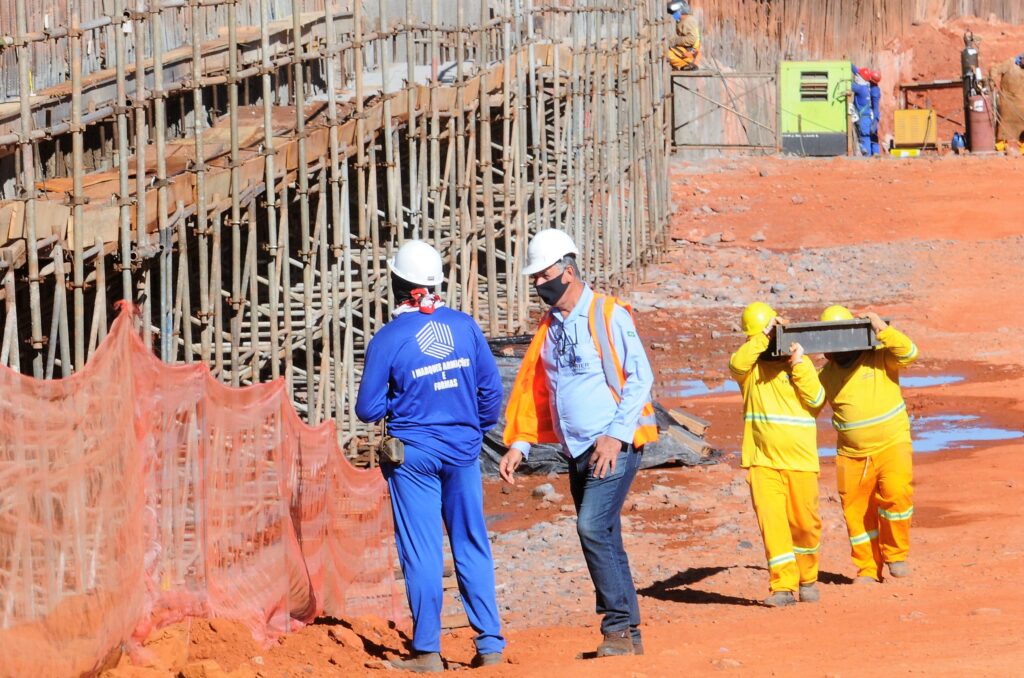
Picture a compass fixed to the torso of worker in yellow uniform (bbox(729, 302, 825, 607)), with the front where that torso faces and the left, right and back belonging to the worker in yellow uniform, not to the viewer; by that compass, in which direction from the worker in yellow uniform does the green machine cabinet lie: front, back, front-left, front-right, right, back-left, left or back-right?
back

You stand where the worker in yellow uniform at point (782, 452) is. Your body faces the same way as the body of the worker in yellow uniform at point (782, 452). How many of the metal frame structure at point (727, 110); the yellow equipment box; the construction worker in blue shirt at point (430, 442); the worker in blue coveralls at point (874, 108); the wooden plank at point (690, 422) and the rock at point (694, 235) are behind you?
5

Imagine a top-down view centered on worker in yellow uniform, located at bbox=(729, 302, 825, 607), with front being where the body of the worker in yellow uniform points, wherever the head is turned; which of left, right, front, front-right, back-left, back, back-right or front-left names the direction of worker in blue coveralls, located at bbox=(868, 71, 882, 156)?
back

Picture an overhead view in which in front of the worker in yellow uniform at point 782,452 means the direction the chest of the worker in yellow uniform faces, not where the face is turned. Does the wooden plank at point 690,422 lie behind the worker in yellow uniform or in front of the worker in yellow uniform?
behind

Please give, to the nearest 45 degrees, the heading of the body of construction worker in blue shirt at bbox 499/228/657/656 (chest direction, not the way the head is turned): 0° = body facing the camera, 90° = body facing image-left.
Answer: approximately 45°

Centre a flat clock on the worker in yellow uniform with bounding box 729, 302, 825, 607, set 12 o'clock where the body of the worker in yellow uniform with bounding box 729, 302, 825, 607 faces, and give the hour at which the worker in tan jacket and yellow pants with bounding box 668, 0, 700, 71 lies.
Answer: the worker in tan jacket and yellow pants with bounding box 668, 0, 700, 71 is roughly at 6 o'clock from the worker in yellow uniform with bounding box 729, 302, 825, 607.

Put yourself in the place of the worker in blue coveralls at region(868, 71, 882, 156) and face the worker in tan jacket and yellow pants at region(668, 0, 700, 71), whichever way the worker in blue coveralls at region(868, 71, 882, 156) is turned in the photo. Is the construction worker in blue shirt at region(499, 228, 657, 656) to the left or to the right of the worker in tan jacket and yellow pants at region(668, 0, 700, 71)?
left

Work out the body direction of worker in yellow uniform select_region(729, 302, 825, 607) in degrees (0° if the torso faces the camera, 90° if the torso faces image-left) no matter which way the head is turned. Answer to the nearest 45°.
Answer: approximately 0°

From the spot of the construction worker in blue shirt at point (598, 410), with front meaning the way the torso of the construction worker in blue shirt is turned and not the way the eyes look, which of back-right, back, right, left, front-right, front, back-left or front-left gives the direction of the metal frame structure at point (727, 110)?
back-right
